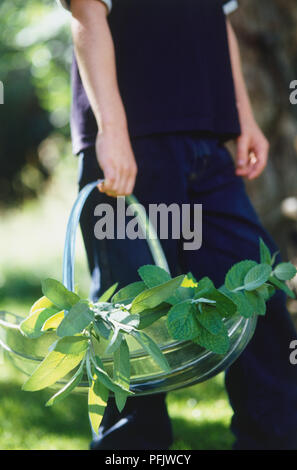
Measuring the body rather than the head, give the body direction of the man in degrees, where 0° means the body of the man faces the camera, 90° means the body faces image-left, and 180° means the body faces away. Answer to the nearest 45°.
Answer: approximately 315°
